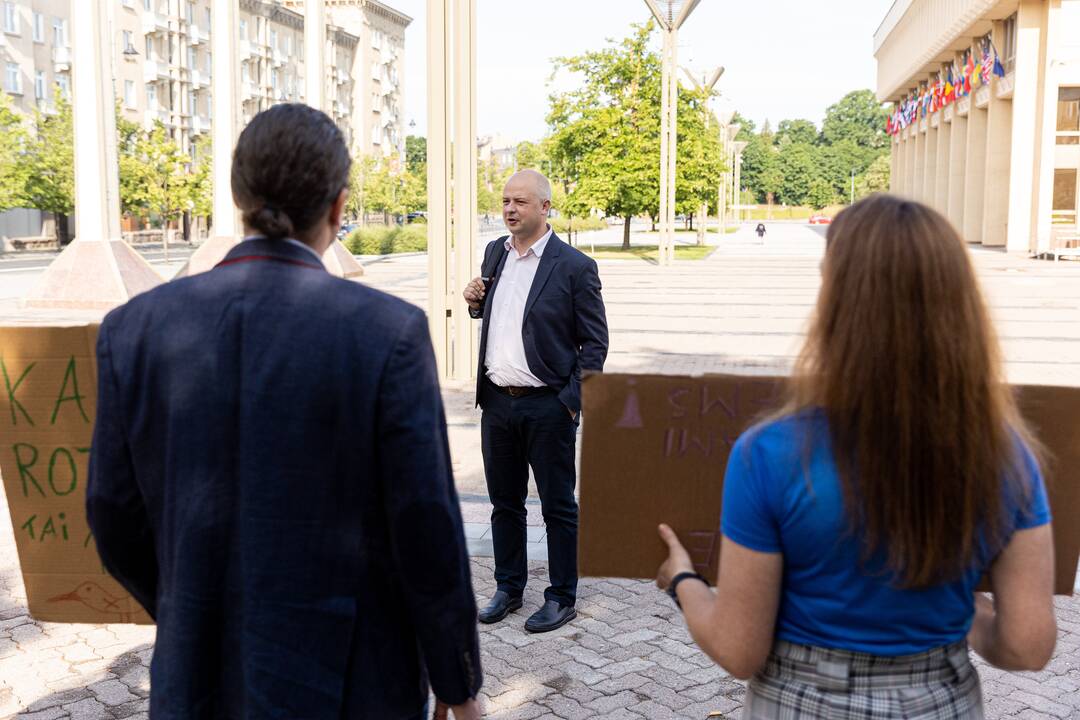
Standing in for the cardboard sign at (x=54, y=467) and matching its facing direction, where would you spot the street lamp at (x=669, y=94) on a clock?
The street lamp is roughly at 7 o'clock from the cardboard sign.

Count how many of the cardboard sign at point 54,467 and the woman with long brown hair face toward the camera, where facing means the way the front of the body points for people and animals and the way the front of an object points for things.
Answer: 1

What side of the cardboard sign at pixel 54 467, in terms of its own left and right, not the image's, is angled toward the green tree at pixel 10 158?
back

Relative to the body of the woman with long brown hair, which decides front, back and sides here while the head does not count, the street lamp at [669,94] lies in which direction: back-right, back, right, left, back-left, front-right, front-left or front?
front

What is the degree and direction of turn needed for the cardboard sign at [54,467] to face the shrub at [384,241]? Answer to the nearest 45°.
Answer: approximately 180°

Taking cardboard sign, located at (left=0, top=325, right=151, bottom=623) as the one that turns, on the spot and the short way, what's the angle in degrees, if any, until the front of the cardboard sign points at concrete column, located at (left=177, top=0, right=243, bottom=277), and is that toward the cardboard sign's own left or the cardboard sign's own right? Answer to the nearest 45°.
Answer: approximately 180°

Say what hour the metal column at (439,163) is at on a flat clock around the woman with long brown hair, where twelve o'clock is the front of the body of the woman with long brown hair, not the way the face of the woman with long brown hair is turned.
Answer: The metal column is roughly at 11 o'clock from the woman with long brown hair.

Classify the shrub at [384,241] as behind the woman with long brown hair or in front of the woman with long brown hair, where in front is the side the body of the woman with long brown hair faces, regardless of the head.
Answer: in front

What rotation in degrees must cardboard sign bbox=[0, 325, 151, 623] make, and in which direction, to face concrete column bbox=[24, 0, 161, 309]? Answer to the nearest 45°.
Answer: approximately 180°

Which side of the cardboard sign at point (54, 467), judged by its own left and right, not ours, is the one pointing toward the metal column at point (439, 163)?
back

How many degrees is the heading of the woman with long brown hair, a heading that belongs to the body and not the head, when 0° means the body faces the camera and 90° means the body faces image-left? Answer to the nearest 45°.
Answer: approximately 180°

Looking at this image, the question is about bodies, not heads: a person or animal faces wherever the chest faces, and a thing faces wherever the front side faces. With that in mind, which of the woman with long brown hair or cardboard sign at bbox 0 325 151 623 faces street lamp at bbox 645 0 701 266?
the woman with long brown hair

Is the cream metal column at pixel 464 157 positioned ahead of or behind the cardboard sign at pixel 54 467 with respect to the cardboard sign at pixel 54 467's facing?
behind

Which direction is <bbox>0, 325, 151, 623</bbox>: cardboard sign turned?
toward the camera
